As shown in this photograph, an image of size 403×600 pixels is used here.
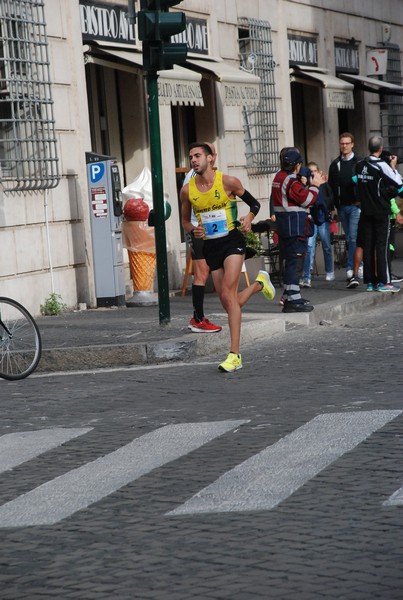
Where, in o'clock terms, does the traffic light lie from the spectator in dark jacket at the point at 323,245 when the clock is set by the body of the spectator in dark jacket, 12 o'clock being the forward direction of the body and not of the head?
The traffic light is roughly at 11 o'clock from the spectator in dark jacket.

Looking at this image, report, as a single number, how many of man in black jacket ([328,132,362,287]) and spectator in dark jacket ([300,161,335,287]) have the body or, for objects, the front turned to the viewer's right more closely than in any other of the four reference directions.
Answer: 0

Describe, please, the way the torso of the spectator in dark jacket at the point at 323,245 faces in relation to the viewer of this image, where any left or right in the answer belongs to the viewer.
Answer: facing the viewer and to the left of the viewer

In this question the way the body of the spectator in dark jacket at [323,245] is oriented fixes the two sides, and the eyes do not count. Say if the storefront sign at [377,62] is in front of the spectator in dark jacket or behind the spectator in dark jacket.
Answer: behind

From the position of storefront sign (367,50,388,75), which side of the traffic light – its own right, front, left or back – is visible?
left

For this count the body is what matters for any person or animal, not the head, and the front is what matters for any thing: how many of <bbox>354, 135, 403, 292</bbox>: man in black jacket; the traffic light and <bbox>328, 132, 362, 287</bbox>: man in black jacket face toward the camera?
1

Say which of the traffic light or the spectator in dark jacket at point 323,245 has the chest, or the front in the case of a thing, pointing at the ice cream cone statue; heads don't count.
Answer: the spectator in dark jacket

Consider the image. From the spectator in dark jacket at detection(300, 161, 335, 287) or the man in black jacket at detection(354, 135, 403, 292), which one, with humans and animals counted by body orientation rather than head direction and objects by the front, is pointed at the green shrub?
the spectator in dark jacket

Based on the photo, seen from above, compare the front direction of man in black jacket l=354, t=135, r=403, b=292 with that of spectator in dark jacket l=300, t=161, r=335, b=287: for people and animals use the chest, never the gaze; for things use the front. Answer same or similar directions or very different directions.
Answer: very different directions

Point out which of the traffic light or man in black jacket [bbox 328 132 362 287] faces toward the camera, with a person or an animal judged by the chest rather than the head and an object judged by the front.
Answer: the man in black jacket

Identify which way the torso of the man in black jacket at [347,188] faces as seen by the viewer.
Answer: toward the camera

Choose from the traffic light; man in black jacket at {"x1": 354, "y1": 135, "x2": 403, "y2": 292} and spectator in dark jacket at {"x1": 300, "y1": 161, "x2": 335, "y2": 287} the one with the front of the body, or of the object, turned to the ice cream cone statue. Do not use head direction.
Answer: the spectator in dark jacket

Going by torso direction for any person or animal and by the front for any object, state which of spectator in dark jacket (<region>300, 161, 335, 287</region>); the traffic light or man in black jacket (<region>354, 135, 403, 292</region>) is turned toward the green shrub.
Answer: the spectator in dark jacket

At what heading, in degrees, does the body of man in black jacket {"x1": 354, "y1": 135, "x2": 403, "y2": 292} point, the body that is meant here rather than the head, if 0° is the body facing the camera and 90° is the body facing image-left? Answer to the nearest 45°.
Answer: approximately 225°
